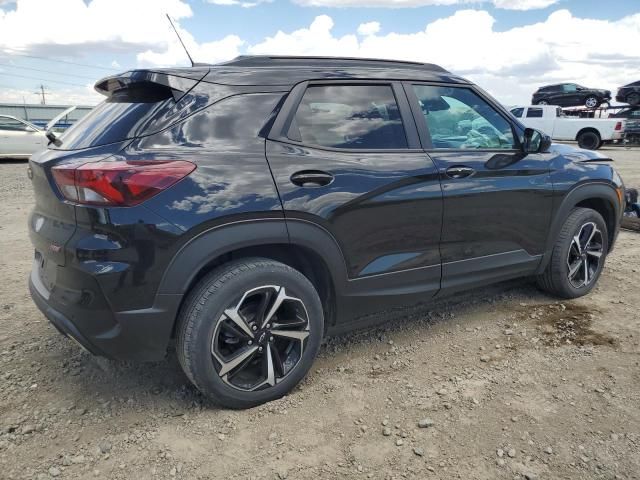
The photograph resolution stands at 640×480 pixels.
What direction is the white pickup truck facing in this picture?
to the viewer's left

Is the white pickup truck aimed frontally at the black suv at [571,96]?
no

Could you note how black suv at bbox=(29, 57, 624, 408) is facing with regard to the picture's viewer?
facing away from the viewer and to the right of the viewer

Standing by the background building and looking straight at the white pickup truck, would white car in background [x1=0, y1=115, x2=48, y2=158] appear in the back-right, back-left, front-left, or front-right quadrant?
front-right

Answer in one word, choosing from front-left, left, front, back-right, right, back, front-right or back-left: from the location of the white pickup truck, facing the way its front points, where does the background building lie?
front

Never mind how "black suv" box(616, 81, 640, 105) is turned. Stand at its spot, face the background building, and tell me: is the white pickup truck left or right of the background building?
left

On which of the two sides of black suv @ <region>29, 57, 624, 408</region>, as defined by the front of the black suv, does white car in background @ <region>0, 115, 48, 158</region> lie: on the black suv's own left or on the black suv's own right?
on the black suv's own left

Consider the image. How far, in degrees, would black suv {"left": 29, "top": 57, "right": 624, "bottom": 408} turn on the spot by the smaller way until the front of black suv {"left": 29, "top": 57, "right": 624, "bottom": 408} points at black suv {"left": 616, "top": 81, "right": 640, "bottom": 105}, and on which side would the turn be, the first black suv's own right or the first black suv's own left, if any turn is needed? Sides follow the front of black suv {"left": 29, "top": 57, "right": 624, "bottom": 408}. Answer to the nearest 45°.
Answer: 0° — it already faces it
